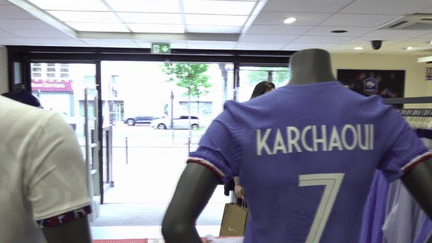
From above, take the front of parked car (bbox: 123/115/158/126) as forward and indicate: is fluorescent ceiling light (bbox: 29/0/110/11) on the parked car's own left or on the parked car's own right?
on the parked car's own left

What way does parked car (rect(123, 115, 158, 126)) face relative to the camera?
to the viewer's left

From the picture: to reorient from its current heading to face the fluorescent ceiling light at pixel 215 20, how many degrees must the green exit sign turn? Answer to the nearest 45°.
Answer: approximately 45° to its left

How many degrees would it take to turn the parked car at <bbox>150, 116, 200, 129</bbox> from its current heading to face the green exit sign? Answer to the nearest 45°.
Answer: approximately 90° to its left

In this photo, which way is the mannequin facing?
away from the camera

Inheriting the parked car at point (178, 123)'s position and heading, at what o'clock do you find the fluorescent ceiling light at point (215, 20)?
The fluorescent ceiling light is roughly at 9 o'clock from the parked car.

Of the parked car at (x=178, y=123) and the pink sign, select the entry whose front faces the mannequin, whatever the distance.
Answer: the pink sign

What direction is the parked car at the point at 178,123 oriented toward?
to the viewer's left

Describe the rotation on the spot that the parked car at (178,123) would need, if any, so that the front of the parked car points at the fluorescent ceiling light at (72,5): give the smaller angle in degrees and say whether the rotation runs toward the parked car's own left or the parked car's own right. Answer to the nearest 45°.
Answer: approximately 90° to the parked car's own left

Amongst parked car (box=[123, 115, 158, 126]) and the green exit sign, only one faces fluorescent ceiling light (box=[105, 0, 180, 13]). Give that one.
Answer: the green exit sign

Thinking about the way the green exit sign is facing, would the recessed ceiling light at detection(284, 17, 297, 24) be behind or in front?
in front
